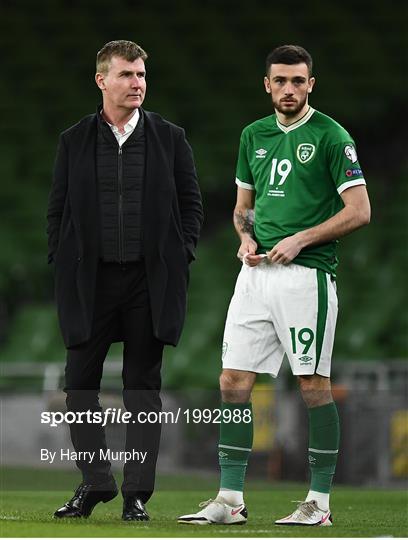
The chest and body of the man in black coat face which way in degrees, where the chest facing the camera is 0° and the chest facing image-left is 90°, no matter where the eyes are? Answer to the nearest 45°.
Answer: approximately 0°

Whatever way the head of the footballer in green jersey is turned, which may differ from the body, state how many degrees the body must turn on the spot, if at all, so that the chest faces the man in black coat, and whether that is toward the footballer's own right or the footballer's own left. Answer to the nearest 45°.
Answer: approximately 45° to the footballer's own right

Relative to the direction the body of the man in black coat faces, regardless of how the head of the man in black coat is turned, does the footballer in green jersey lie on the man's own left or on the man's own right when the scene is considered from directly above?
on the man's own left

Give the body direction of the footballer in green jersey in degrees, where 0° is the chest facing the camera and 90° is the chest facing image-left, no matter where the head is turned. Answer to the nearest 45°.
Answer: approximately 45°

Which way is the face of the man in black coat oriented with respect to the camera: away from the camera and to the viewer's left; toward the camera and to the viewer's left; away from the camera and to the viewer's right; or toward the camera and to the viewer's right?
toward the camera and to the viewer's right

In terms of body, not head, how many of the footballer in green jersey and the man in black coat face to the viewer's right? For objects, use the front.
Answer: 0
